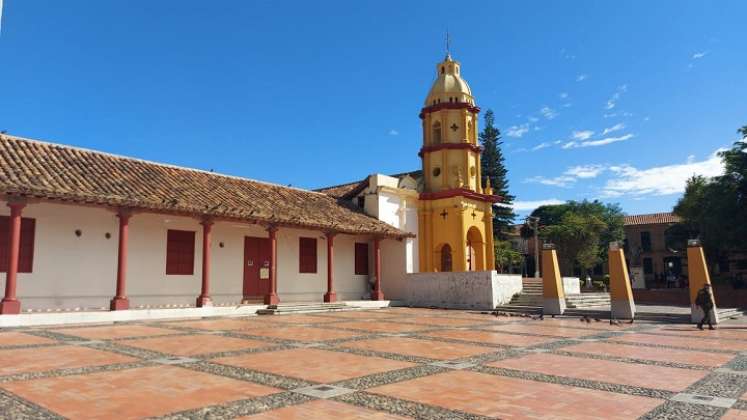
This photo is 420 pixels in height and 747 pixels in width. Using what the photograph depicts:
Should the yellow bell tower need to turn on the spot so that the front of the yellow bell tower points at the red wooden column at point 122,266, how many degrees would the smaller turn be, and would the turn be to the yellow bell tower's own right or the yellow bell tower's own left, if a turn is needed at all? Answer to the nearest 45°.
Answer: approximately 90° to the yellow bell tower's own right

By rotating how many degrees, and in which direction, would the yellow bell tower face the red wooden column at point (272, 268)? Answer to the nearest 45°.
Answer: approximately 90° to its right

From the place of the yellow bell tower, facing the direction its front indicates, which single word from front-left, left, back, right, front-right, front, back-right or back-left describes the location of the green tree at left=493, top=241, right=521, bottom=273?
back-left

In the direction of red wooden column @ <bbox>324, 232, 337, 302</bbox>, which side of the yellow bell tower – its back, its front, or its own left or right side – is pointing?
right

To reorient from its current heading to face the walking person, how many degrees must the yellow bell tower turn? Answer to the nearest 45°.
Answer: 0° — it already faces them

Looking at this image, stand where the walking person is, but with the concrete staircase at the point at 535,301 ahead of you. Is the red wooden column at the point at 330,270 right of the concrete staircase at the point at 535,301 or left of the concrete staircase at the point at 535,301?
left

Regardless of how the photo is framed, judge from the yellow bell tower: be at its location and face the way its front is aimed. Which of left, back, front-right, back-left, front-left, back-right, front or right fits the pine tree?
back-left

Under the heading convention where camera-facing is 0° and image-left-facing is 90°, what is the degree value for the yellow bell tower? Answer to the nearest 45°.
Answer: approximately 315°

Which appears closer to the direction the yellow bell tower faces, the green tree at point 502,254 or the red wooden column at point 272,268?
the red wooden column
